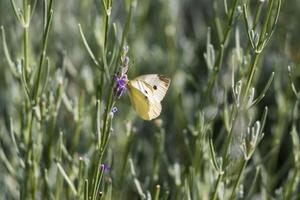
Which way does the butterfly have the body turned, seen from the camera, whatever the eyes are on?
to the viewer's left
